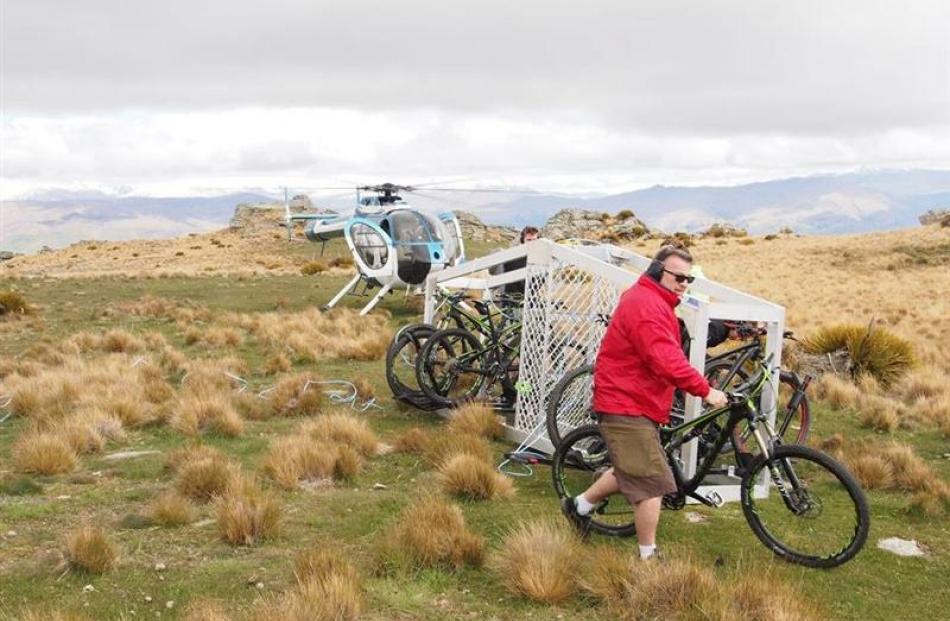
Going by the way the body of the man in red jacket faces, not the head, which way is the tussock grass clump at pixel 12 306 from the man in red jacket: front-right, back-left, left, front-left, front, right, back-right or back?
back-left

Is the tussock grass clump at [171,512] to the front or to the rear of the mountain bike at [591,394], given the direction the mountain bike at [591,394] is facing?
to the rear

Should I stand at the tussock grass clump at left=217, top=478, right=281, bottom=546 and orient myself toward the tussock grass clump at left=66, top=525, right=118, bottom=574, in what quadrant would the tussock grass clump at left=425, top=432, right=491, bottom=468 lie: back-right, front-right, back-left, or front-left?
back-right

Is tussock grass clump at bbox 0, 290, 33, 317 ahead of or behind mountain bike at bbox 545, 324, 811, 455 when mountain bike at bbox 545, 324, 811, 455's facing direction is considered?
behind

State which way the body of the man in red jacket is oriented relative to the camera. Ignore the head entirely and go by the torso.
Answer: to the viewer's right

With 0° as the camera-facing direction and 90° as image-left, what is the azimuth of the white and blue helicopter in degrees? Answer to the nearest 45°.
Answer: approximately 315°

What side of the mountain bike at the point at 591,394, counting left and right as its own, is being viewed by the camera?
right

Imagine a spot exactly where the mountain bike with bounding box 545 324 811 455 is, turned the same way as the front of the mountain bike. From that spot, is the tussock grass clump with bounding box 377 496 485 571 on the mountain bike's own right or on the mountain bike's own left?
on the mountain bike's own right

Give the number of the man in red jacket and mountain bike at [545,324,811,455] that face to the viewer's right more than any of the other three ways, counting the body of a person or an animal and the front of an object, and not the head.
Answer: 2

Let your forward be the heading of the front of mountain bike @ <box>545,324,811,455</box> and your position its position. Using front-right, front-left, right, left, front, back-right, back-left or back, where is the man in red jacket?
right

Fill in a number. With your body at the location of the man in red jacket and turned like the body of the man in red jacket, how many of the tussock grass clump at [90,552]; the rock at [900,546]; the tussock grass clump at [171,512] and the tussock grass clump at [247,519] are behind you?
3
